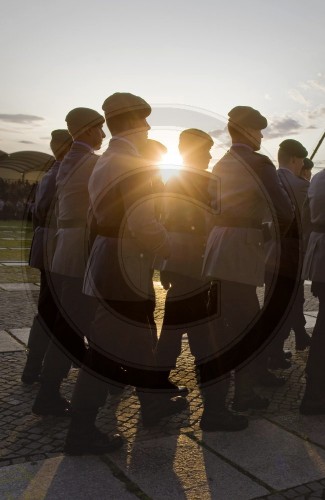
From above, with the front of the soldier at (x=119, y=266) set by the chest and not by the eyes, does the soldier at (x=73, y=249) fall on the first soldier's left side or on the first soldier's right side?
on the first soldier's left side
